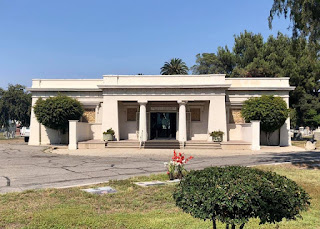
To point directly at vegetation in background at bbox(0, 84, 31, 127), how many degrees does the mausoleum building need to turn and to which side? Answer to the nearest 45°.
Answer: approximately 135° to its right

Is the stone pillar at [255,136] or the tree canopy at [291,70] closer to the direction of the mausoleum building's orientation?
the stone pillar

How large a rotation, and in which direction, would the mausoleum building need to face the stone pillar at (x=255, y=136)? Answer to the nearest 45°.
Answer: approximately 45° to its left

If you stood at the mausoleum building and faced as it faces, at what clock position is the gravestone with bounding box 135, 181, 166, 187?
The gravestone is roughly at 12 o'clock from the mausoleum building.

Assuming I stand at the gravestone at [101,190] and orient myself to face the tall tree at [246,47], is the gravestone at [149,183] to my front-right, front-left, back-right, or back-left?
front-right

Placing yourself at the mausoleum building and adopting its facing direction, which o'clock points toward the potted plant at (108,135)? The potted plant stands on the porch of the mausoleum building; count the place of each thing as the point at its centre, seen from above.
The potted plant is roughly at 2 o'clock from the mausoleum building.

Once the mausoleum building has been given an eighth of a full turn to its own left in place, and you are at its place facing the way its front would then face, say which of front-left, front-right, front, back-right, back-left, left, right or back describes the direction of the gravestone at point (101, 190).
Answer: front-right

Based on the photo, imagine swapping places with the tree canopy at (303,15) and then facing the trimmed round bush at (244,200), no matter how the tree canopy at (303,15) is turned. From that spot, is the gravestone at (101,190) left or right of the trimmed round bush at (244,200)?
right

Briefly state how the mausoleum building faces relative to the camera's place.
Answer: facing the viewer

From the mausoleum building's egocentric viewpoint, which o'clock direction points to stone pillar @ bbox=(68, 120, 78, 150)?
The stone pillar is roughly at 2 o'clock from the mausoleum building.

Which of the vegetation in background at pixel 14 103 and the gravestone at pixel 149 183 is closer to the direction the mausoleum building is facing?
the gravestone

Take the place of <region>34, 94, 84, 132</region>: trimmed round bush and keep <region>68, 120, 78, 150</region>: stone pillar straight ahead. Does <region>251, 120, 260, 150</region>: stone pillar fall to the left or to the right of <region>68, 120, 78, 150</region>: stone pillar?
left

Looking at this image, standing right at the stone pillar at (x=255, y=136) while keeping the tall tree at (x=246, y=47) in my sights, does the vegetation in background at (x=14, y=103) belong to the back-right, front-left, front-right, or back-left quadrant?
front-left

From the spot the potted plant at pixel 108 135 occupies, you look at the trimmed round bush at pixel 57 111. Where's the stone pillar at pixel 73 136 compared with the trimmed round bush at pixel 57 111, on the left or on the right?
left

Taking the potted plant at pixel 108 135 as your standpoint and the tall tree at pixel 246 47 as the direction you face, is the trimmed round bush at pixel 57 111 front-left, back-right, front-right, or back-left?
back-left

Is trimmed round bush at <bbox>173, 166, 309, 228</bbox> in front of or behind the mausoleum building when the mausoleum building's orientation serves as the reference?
in front

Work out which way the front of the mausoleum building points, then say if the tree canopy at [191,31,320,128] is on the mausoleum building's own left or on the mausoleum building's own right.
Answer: on the mausoleum building's own left
